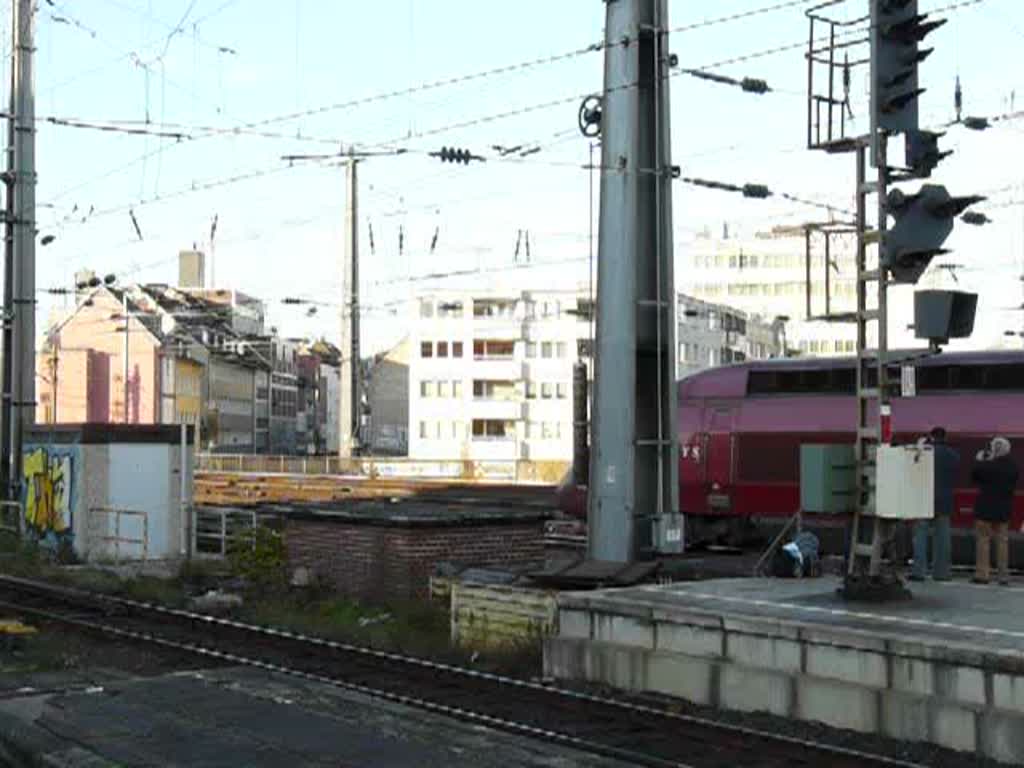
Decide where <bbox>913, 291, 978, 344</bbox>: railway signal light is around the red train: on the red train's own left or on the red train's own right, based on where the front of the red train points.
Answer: on the red train's own left

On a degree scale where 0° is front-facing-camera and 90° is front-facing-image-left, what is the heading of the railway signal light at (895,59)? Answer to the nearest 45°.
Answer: approximately 315°

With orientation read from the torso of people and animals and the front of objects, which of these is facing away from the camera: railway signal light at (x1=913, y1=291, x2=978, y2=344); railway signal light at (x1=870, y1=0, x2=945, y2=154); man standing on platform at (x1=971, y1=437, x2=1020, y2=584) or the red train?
the man standing on platform

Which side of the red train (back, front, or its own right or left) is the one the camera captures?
left

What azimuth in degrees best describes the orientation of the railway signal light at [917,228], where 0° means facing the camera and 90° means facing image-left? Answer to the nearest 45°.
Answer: approximately 315°

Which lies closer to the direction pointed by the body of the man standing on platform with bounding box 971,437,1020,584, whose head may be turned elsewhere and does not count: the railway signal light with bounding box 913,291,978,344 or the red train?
the red train

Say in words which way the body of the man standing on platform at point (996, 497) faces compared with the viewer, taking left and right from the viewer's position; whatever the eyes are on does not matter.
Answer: facing away from the viewer
